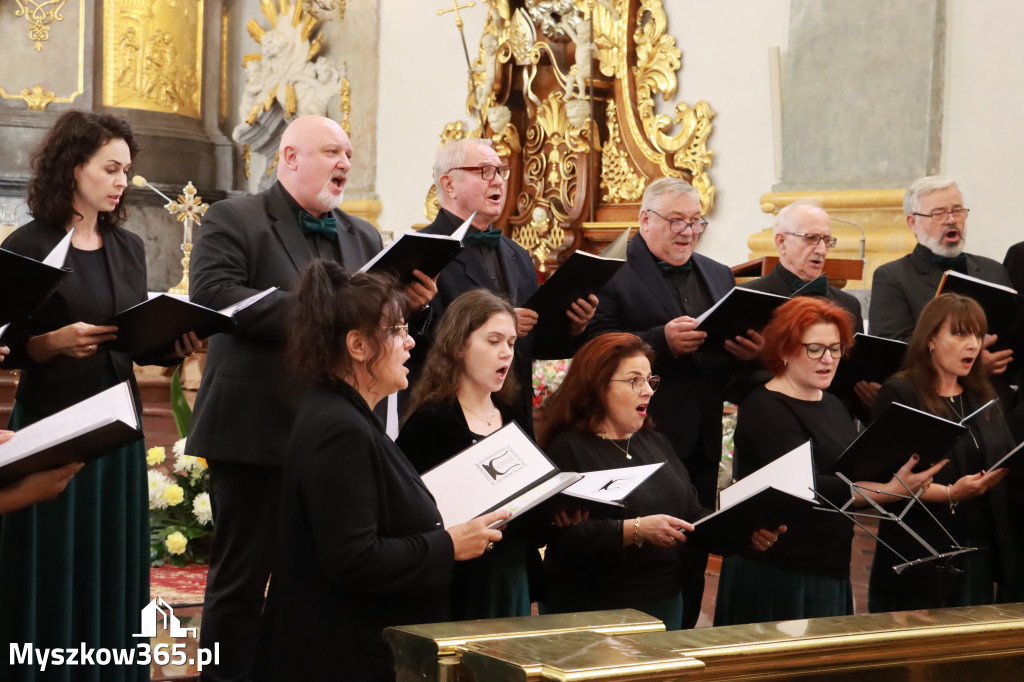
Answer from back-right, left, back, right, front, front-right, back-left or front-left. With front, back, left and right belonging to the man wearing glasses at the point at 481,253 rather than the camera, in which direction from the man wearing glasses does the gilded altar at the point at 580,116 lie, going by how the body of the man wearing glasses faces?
back-left

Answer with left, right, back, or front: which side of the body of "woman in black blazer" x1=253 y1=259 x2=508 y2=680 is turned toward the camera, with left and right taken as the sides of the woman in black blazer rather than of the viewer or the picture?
right

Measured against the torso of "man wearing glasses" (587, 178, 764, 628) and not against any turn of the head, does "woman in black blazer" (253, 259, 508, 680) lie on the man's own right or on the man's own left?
on the man's own right

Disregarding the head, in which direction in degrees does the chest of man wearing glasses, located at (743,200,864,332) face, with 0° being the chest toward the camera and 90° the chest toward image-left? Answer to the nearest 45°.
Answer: approximately 315°

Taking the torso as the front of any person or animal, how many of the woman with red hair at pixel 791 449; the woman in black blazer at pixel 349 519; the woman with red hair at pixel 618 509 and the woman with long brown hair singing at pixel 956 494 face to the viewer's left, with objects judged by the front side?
0

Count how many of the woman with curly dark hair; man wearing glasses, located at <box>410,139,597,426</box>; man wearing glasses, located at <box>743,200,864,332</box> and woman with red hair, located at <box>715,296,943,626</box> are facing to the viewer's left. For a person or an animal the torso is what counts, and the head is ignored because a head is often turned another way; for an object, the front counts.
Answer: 0

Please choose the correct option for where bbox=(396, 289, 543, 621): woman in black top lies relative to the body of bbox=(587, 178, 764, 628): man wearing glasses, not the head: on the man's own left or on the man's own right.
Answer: on the man's own right

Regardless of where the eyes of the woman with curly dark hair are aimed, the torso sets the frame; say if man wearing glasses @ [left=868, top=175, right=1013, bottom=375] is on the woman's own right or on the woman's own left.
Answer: on the woman's own left

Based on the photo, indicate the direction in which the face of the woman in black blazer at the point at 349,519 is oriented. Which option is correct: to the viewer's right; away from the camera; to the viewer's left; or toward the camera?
to the viewer's right

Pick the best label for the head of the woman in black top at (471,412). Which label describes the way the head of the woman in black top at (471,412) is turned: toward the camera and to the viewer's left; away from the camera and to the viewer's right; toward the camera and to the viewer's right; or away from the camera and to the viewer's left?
toward the camera and to the viewer's right

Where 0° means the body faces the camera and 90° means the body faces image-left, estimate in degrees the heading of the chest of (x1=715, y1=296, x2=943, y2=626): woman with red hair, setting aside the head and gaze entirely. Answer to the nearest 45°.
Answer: approximately 315°

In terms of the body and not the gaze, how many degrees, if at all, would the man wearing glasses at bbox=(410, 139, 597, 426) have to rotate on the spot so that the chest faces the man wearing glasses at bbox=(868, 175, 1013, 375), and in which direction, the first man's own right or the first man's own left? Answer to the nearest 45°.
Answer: approximately 45° to the first man's own left

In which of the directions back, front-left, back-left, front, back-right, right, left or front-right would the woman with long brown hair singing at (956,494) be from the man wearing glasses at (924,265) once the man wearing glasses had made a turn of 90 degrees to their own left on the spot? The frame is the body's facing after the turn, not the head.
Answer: back-right
